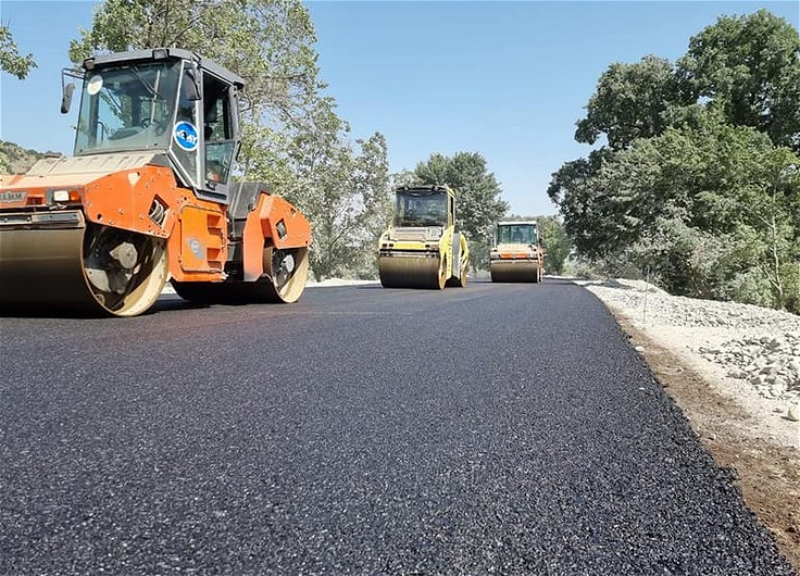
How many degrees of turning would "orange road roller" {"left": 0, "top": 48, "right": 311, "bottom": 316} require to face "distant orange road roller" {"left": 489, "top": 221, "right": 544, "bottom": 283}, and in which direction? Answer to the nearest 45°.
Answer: approximately 180°

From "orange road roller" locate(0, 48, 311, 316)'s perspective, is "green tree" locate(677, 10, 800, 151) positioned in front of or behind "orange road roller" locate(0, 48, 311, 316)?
behind

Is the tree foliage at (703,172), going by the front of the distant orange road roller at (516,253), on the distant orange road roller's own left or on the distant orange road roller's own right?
on the distant orange road roller's own left

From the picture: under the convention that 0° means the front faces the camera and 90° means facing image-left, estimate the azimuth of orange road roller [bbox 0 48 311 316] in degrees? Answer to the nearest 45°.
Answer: approximately 45°

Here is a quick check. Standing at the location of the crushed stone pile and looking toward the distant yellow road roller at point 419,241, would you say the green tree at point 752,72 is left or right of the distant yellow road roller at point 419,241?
right

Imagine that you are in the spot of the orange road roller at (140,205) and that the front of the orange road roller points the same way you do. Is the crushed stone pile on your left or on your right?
on your left

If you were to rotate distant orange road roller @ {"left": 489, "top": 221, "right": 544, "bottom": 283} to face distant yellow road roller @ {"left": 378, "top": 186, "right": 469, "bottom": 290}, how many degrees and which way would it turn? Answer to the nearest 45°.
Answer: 0° — it already faces it

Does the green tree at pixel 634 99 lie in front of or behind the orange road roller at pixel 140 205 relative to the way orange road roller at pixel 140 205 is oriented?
behind

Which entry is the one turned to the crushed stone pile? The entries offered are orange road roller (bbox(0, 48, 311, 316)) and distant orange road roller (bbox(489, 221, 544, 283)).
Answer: the distant orange road roller
